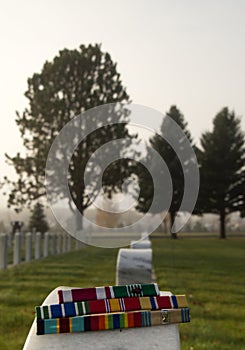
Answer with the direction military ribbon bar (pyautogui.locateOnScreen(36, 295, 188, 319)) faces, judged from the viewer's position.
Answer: facing the viewer

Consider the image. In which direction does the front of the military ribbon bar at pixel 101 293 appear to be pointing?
toward the camera

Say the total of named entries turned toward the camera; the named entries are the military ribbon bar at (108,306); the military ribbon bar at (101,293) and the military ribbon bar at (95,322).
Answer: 3

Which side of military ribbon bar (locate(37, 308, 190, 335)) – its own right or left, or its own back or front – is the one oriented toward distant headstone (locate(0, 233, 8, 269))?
back

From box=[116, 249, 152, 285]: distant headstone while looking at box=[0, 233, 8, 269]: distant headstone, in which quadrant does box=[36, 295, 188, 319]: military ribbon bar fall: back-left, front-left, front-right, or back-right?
back-left

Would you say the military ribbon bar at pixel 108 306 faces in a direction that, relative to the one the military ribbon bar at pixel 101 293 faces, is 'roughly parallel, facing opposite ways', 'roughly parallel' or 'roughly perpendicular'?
roughly parallel

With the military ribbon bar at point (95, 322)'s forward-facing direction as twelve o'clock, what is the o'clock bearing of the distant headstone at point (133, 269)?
The distant headstone is roughly at 6 o'clock from the military ribbon bar.

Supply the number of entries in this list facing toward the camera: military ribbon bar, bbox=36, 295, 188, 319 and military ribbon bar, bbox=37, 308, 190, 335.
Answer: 2

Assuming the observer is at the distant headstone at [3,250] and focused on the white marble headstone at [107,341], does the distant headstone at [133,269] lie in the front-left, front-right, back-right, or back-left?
front-left

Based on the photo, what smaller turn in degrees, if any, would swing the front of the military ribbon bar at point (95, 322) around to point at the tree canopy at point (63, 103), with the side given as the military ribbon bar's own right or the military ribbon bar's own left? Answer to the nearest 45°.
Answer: approximately 180°

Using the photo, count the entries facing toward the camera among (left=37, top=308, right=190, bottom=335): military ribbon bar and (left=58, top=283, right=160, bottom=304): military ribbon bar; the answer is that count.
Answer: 2

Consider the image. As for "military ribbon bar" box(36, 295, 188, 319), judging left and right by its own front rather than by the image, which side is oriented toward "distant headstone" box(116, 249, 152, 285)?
back

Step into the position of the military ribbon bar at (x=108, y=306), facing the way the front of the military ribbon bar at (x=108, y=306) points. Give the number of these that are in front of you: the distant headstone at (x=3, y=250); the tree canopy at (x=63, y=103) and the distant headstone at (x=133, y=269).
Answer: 0

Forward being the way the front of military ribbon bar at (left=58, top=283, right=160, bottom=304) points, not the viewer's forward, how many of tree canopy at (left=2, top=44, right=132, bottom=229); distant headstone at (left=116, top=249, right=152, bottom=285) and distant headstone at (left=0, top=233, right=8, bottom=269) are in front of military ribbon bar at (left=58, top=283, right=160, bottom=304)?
0

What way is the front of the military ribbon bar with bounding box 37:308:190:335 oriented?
toward the camera

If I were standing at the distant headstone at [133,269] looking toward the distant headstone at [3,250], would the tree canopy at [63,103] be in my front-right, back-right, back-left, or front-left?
front-right
